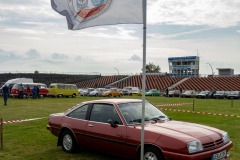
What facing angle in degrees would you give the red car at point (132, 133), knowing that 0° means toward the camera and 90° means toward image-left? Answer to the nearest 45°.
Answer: approximately 315°

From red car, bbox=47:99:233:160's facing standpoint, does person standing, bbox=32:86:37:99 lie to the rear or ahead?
to the rear
